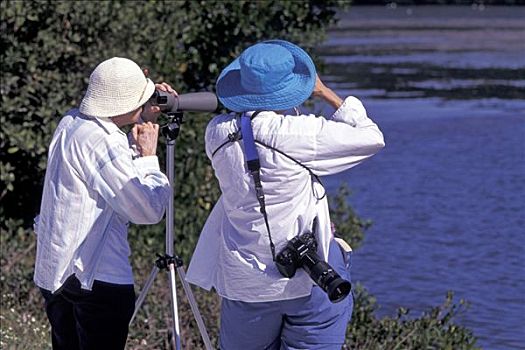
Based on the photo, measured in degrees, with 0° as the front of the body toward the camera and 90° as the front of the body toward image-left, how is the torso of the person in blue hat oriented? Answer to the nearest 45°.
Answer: approximately 225°

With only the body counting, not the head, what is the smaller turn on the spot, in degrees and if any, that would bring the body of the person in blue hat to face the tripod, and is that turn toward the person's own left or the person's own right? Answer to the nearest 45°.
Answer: approximately 90° to the person's own left

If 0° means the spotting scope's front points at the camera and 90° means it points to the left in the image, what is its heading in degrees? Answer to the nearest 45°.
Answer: approximately 270°

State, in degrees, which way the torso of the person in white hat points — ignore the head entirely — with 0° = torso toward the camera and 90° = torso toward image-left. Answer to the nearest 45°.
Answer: approximately 270°

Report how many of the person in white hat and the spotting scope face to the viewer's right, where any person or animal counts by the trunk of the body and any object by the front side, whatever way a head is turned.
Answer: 2

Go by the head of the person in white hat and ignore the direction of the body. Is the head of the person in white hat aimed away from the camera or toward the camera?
away from the camera

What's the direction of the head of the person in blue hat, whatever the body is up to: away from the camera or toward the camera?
away from the camera

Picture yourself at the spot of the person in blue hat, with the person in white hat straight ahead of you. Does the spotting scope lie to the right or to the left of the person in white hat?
right
